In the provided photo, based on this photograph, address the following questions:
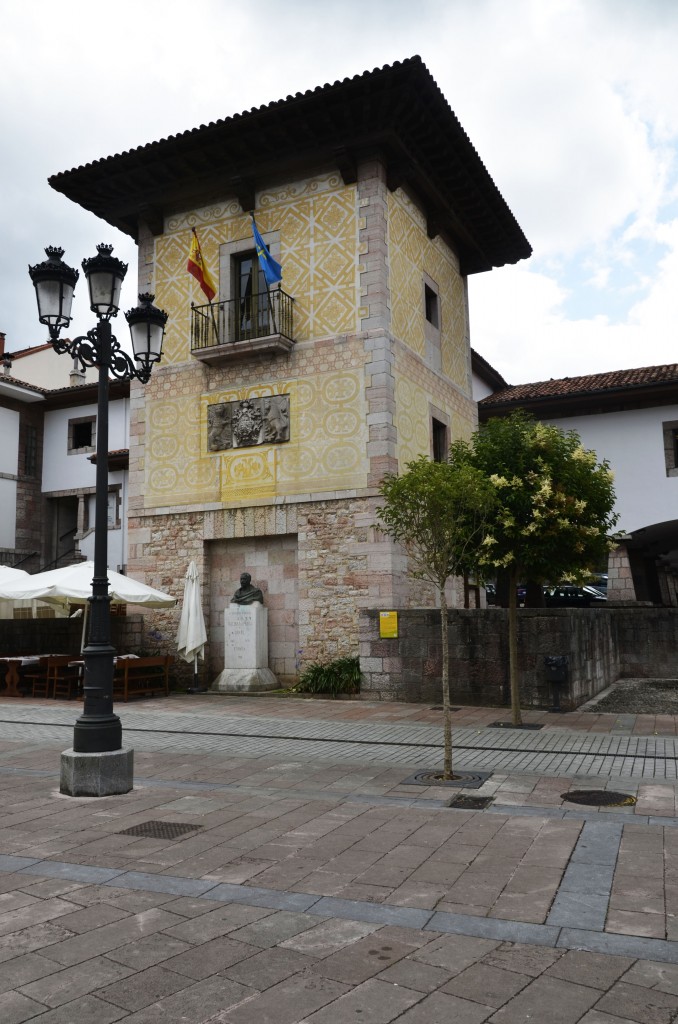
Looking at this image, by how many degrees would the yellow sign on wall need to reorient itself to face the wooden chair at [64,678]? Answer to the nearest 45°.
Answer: approximately 90° to its right

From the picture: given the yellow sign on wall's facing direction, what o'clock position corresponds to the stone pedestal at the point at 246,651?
The stone pedestal is roughly at 4 o'clock from the yellow sign on wall.

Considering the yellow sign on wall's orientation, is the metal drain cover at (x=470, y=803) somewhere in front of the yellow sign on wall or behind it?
in front

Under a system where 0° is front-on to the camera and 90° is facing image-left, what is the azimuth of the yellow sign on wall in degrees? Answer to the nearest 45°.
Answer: approximately 0°

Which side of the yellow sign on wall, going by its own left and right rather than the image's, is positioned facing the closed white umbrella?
right

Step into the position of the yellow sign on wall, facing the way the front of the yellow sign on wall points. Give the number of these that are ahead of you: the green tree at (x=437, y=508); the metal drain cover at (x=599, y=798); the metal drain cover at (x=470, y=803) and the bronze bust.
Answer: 3

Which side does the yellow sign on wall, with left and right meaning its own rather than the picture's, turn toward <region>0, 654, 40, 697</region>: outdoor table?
right

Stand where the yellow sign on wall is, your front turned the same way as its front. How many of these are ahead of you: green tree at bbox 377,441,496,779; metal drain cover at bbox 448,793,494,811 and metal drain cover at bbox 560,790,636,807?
3

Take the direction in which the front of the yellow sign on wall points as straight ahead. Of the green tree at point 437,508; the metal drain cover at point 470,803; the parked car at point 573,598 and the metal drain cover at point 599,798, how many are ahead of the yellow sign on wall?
3

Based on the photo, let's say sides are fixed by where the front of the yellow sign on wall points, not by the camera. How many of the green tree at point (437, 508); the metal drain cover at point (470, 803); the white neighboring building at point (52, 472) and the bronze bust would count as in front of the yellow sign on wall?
2

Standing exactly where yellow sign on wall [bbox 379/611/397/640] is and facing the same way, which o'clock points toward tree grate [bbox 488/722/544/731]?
The tree grate is roughly at 11 o'clock from the yellow sign on wall.

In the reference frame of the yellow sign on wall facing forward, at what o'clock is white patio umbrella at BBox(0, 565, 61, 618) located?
The white patio umbrella is roughly at 4 o'clock from the yellow sign on wall.

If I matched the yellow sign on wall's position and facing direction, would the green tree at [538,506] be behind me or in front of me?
in front
